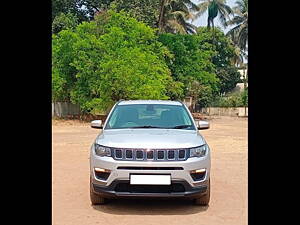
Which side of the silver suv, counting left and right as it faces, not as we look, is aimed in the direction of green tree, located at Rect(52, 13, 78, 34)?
back

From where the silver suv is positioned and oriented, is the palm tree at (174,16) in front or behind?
behind

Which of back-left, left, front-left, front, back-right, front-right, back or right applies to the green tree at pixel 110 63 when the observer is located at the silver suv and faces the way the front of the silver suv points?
back

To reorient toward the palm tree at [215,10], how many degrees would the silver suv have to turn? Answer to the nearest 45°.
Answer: approximately 180°

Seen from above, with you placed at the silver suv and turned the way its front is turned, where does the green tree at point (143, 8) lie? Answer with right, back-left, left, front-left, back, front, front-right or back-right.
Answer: back

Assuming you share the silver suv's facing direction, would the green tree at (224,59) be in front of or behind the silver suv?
behind

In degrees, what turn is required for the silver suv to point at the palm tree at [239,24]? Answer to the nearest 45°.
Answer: approximately 180°

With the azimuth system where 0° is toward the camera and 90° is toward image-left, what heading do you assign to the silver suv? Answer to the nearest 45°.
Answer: approximately 0°

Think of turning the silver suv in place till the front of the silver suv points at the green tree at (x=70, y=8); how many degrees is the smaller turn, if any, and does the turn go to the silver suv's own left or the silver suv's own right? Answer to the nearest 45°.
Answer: approximately 180°
